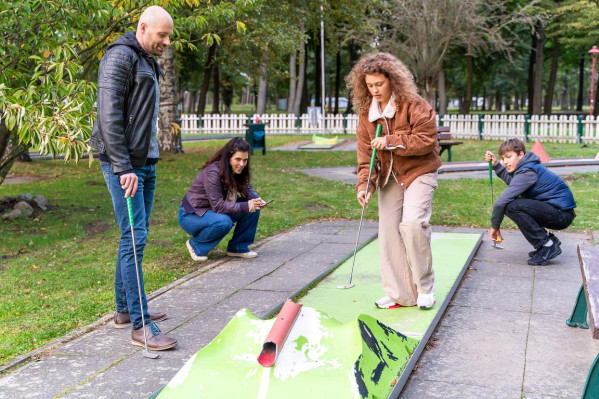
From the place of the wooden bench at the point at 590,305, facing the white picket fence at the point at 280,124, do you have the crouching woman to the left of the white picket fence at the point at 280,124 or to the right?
left

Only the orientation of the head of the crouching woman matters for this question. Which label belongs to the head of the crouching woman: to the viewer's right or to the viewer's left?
to the viewer's right

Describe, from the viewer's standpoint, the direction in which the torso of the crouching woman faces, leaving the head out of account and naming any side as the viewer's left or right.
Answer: facing the viewer and to the right of the viewer

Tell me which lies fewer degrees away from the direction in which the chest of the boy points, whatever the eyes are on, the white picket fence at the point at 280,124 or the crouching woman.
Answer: the crouching woman

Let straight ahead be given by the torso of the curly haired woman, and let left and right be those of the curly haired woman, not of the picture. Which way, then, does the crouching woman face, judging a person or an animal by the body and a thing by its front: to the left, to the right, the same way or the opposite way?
to the left

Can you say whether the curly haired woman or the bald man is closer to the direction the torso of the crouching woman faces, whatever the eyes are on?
the curly haired woman

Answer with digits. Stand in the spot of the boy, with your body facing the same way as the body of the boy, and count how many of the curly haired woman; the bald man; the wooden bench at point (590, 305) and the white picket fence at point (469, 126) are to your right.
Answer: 1

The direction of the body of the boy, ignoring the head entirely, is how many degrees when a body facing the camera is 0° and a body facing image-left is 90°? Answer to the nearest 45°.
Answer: approximately 90°

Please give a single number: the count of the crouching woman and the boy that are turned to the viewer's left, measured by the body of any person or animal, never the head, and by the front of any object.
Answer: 1

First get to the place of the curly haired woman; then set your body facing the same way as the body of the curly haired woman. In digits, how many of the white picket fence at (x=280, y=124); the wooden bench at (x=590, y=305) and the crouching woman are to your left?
1

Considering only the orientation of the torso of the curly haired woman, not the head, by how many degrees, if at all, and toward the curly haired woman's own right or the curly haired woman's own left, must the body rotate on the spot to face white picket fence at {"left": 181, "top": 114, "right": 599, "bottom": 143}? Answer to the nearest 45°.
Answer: approximately 135° to the curly haired woman's own right

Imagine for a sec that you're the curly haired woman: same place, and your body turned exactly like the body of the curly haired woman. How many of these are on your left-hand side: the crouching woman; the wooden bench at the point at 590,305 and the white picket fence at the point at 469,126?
1

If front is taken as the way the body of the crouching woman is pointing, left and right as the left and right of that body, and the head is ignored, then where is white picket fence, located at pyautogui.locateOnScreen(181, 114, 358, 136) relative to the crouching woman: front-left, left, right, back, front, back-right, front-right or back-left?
back-left

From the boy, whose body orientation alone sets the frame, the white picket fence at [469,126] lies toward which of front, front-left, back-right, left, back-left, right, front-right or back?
right

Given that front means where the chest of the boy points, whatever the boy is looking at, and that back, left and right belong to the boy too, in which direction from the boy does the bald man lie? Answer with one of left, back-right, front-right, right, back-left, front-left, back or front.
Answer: front-left
